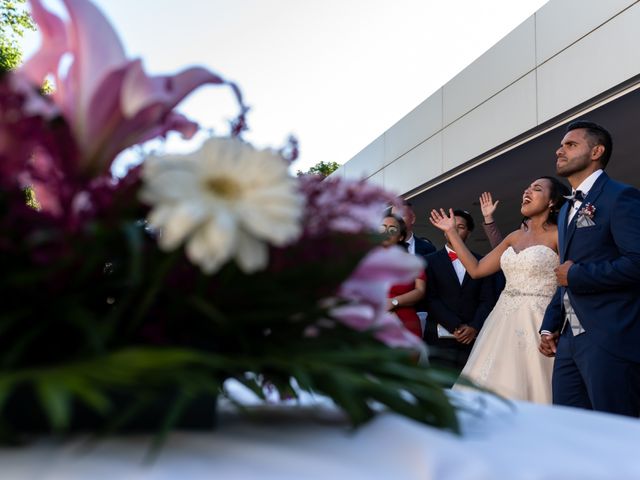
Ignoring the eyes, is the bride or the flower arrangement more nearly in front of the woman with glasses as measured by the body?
the flower arrangement

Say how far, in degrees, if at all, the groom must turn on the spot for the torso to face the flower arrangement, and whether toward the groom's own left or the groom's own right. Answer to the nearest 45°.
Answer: approximately 45° to the groom's own left

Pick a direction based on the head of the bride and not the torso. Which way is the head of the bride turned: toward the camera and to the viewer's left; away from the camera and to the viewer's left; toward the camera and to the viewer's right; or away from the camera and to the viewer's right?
toward the camera and to the viewer's left

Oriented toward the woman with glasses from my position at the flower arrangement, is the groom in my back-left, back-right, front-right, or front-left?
front-right

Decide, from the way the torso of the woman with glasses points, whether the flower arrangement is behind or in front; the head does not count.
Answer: in front

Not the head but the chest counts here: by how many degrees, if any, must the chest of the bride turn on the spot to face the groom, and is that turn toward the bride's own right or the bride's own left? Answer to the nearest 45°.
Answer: approximately 45° to the bride's own left

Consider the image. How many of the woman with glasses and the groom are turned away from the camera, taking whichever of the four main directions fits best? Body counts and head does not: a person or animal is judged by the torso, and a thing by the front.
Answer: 0

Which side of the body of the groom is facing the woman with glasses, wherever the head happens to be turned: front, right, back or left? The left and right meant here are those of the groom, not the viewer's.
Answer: right

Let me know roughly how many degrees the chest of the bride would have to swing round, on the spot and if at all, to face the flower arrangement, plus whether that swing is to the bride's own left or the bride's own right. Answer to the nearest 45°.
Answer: approximately 45° to the bride's own left

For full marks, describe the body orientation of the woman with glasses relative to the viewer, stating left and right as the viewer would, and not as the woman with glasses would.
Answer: facing the viewer and to the left of the viewer
